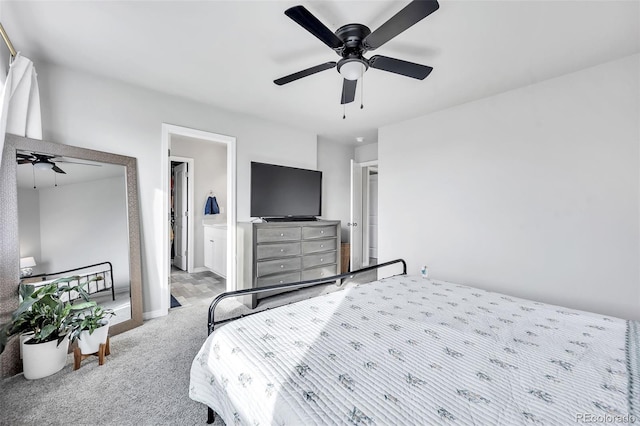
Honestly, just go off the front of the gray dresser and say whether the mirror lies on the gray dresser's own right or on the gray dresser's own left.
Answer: on the gray dresser's own right

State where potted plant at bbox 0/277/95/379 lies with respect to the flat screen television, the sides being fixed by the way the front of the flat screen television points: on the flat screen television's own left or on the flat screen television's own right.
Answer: on the flat screen television's own right

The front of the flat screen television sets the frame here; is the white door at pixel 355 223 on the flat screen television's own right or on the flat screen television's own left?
on the flat screen television's own left

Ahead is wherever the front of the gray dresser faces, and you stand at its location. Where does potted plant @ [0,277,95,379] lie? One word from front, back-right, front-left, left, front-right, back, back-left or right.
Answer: right

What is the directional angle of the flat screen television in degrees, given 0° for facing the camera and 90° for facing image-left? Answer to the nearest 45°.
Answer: approximately 315°

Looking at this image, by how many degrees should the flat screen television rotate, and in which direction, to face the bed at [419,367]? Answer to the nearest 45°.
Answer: approximately 45° to its right

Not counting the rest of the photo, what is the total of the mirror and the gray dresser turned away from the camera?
0

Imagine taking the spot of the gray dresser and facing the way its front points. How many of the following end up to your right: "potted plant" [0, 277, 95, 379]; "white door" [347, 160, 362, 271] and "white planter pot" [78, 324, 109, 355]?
2

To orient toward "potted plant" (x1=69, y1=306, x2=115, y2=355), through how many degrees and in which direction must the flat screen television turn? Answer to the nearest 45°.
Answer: approximately 90° to its right

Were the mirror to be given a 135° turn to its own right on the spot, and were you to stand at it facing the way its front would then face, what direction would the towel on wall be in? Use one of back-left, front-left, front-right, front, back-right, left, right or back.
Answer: back-right

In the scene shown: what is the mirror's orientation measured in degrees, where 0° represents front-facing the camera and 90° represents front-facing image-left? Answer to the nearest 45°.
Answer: approximately 315°

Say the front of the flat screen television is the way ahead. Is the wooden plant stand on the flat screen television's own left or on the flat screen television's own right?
on the flat screen television's own right

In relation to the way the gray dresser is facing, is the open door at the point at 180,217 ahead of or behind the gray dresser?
behind

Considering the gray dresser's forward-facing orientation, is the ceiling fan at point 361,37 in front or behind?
in front
